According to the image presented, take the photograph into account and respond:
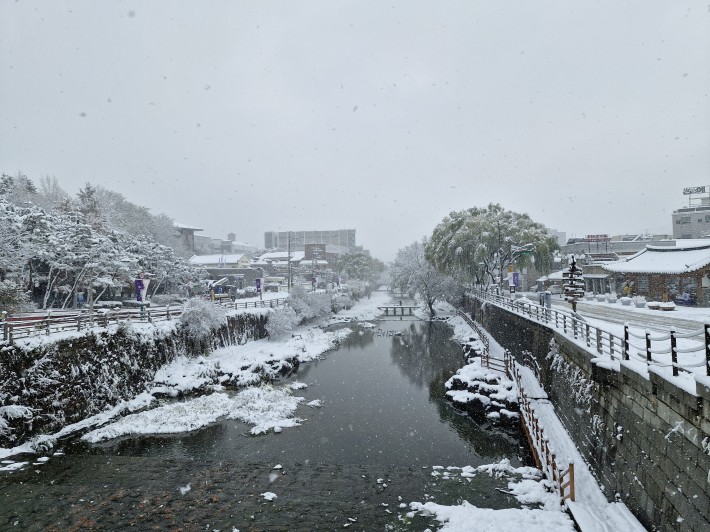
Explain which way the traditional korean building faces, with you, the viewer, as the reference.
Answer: facing the viewer and to the left of the viewer

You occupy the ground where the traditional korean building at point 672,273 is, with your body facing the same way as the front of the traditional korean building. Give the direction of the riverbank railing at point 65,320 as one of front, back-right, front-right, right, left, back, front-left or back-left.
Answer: front

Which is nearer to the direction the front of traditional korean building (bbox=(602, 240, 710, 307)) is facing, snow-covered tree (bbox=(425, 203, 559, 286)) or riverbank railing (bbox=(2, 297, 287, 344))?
the riverbank railing

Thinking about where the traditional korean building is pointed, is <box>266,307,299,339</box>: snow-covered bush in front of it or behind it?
in front

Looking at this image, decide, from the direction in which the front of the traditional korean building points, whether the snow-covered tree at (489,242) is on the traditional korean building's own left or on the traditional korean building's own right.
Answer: on the traditional korean building's own right

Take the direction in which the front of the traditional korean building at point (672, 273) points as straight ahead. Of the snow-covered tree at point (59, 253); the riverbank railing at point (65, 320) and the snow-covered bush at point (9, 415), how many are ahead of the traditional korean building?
3

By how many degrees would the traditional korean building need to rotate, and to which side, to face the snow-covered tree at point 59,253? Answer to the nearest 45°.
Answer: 0° — it already faces it

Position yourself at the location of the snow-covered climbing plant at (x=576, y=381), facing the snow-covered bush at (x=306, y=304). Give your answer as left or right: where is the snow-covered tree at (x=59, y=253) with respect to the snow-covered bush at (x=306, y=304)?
left

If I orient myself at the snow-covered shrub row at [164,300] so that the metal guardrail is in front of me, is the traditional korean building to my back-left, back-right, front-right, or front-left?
front-left

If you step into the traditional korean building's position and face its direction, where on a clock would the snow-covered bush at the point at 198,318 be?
The snow-covered bush is roughly at 12 o'clock from the traditional korean building.

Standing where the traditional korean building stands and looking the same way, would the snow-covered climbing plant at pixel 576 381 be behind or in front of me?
in front
